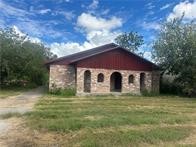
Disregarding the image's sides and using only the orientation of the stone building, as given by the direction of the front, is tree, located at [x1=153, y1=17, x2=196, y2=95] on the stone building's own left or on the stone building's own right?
on the stone building's own left

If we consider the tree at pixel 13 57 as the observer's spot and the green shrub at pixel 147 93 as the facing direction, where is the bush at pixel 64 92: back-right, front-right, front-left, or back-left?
front-right

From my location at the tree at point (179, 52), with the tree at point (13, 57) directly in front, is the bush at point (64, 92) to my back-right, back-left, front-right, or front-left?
front-left

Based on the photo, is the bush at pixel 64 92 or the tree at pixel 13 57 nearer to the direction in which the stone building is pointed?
the bush

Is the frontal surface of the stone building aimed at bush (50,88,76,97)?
no

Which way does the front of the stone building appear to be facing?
toward the camera

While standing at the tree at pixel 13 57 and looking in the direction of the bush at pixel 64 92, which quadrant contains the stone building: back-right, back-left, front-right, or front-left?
front-left

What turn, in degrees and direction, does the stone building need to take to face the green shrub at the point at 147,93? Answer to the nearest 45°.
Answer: approximately 90° to its left

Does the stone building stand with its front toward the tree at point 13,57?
no
